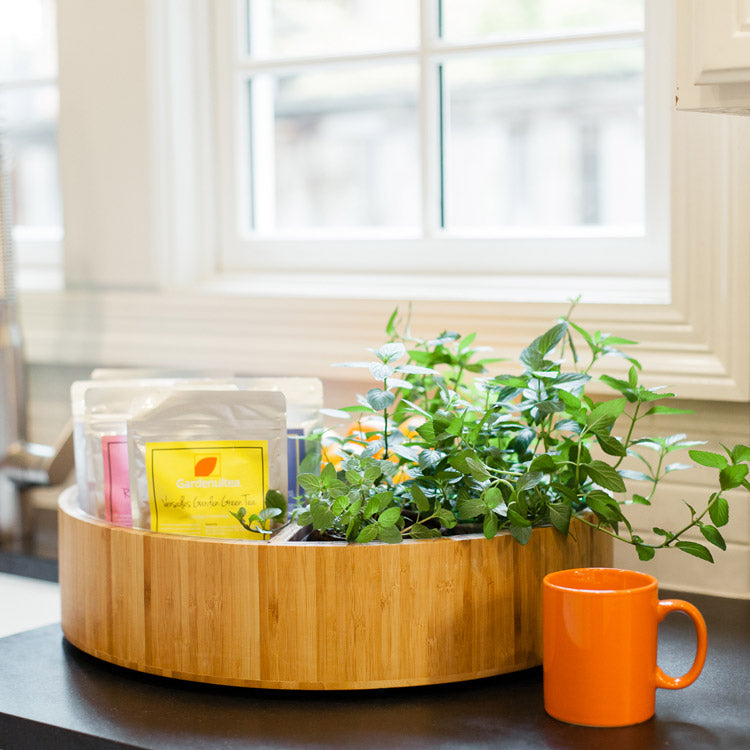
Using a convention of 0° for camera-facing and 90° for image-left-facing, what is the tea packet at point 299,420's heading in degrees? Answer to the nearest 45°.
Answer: approximately 0°

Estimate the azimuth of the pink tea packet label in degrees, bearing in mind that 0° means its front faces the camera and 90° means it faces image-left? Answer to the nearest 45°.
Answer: approximately 0°

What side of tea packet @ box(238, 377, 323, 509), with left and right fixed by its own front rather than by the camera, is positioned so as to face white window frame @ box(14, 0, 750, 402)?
back

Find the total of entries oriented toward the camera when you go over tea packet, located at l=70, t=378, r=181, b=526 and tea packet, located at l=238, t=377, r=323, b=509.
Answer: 2
